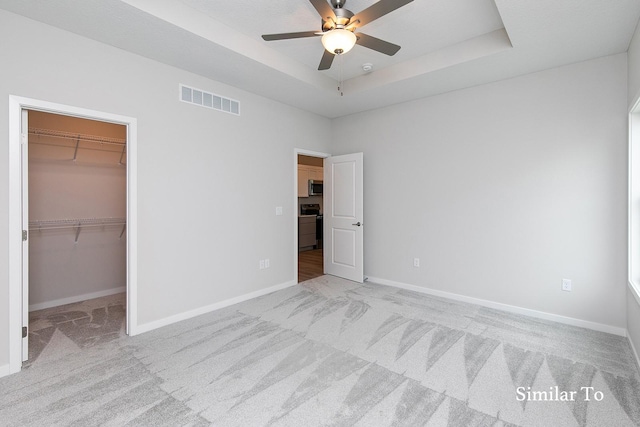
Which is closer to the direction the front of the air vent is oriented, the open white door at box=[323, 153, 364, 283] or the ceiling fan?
the ceiling fan

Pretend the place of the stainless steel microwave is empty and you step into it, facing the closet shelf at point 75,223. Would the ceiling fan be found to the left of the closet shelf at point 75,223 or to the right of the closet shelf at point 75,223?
left

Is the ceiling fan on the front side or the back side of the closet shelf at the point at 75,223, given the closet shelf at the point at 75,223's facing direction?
on the front side

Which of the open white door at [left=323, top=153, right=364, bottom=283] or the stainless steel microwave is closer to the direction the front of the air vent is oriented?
the open white door

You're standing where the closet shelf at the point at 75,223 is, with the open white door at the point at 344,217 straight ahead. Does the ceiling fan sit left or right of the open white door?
right

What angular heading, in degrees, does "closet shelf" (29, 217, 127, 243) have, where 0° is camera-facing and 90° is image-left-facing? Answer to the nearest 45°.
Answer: approximately 0°

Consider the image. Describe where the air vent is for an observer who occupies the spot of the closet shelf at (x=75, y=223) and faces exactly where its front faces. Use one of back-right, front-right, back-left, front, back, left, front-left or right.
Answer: front-left

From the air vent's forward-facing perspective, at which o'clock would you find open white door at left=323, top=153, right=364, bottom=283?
The open white door is roughly at 10 o'clock from the air vent.

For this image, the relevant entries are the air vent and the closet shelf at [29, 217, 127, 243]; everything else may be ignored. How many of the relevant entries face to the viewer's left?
0

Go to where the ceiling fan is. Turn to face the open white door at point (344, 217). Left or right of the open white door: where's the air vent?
left

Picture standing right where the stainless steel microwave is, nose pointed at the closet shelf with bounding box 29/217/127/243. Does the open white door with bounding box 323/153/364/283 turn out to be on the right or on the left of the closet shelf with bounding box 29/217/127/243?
left

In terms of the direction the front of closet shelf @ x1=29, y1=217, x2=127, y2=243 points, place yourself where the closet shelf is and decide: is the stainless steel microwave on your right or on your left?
on your left

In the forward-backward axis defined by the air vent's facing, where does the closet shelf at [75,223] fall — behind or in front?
behind
